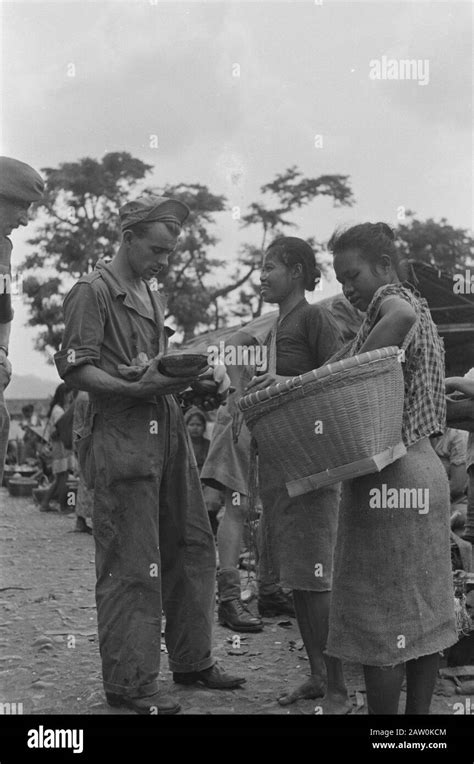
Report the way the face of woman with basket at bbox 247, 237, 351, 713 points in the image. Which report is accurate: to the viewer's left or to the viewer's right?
to the viewer's left

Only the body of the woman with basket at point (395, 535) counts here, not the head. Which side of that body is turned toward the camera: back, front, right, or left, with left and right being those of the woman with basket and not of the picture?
left

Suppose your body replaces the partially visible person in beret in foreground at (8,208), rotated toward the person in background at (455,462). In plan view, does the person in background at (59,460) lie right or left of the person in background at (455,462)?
left
